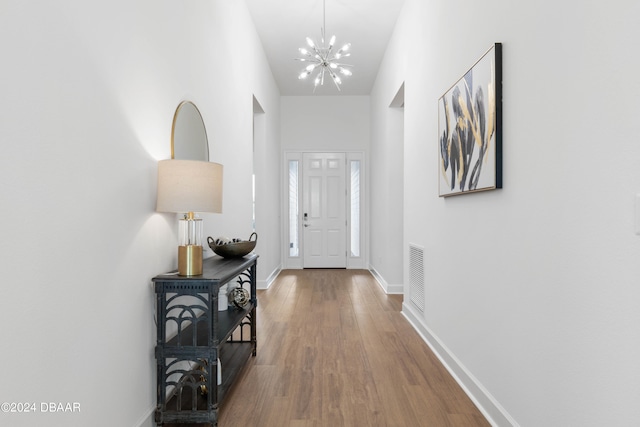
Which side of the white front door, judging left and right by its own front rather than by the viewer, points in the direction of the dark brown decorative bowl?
front

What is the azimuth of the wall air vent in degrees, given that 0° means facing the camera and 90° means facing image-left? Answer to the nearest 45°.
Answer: approximately 90°

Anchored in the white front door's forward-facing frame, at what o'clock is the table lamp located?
The table lamp is roughly at 12 o'clock from the white front door.

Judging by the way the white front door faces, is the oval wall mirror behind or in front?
in front

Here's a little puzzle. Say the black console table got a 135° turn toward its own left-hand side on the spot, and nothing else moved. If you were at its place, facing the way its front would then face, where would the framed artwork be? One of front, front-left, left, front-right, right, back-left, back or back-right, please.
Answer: back-right

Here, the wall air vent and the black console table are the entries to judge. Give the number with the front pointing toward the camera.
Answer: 0

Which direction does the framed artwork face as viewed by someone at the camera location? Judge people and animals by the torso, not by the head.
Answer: facing the viewer and to the left of the viewer

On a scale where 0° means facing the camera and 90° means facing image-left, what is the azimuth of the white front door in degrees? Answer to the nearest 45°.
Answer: approximately 0°

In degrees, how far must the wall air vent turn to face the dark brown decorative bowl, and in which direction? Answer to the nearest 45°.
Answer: approximately 45° to its left

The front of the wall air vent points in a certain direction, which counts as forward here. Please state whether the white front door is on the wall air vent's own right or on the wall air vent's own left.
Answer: on the wall air vent's own right

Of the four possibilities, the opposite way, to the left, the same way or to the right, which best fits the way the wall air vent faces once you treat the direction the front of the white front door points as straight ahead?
to the right

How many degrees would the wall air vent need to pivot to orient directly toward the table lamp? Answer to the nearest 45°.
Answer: approximately 45° to its left

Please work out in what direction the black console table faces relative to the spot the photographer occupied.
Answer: facing to the right of the viewer

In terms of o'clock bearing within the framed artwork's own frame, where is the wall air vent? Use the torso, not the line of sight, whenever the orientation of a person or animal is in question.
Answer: The wall air vent is roughly at 4 o'clock from the framed artwork.
